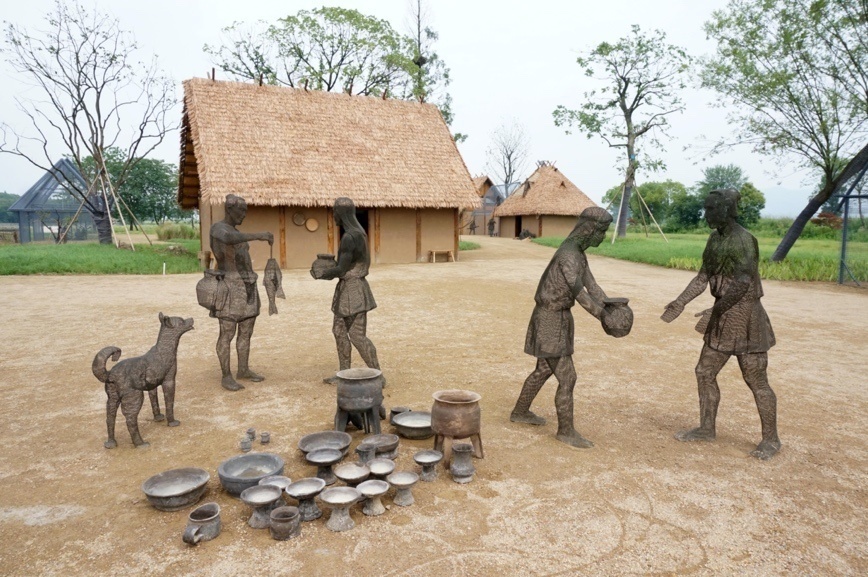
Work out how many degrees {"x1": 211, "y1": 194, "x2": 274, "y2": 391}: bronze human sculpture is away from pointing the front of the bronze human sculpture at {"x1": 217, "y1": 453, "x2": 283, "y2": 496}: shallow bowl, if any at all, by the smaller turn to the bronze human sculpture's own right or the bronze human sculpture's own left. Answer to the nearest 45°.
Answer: approximately 45° to the bronze human sculpture's own right

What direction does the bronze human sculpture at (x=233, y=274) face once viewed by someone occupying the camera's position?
facing the viewer and to the right of the viewer

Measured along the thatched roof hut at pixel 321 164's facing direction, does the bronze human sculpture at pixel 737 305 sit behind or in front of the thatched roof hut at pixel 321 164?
in front

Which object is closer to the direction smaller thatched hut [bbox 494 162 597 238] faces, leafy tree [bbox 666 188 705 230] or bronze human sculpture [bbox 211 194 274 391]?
the bronze human sculpture

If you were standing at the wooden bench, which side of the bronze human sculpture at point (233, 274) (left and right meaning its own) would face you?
left

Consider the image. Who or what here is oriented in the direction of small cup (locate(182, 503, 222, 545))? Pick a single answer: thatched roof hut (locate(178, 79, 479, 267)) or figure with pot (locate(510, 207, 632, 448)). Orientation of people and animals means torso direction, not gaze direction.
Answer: the thatched roof hut

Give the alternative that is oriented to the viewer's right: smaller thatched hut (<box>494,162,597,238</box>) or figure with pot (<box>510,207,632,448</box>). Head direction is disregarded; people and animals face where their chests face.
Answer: the figure with pot

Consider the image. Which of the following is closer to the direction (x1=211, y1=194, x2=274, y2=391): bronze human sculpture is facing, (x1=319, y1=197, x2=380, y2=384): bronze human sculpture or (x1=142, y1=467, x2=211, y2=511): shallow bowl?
the bronze human sculpture

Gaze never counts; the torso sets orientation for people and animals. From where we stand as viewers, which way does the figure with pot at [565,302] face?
facing to the right of the viewer

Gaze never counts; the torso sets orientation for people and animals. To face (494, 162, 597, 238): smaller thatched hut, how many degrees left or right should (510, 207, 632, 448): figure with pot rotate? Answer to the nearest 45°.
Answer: approximately 90° to its left

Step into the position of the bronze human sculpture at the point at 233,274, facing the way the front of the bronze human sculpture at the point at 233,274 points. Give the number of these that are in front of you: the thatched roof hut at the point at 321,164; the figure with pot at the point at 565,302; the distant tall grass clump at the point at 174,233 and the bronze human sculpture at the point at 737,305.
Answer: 2

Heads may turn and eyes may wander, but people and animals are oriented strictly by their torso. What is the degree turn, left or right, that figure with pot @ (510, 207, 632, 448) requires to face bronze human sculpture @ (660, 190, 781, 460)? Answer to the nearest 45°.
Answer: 0° — it already faces it
